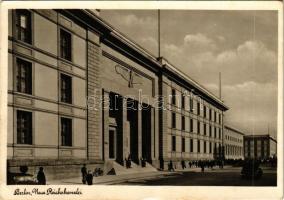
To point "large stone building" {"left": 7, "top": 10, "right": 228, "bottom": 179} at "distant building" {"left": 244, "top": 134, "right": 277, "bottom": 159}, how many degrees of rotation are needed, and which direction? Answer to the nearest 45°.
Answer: approximately 45° to its left

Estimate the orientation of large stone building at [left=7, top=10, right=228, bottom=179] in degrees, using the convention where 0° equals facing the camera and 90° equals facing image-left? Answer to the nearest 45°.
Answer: approximately 315°
